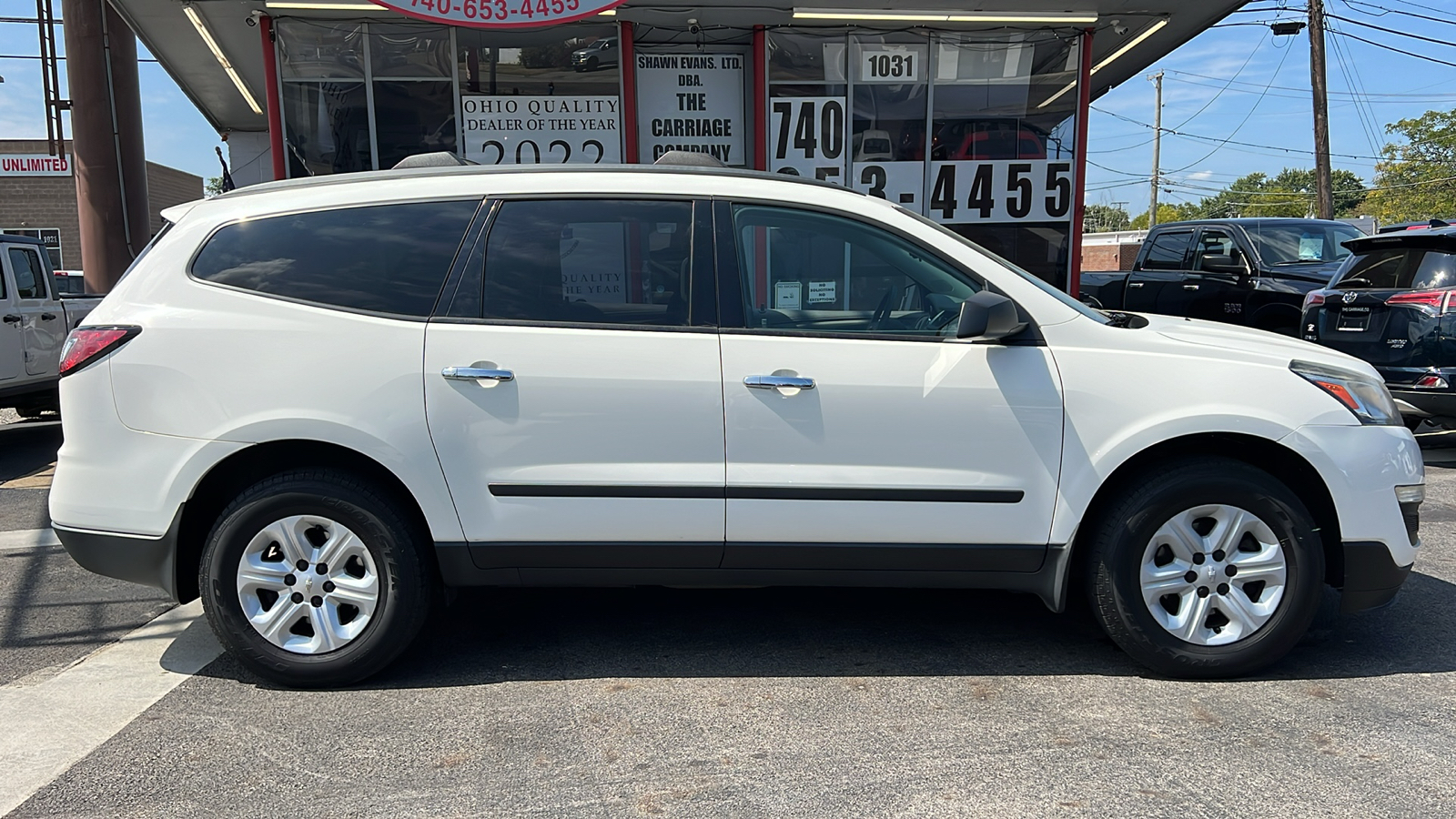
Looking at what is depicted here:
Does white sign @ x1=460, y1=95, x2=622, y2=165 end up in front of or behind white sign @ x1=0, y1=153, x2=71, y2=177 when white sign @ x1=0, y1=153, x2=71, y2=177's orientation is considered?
in front

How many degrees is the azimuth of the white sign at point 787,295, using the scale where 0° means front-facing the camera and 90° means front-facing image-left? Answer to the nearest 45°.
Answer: approximately 0°

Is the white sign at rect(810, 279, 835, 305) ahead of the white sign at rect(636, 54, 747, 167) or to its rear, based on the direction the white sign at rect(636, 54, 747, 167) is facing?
ahead

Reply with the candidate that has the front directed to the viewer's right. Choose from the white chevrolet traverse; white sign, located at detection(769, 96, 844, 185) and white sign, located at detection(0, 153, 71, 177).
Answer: the white chevrolet traverse

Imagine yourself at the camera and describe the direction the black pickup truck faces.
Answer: facing the viewer and to the right of the viewer

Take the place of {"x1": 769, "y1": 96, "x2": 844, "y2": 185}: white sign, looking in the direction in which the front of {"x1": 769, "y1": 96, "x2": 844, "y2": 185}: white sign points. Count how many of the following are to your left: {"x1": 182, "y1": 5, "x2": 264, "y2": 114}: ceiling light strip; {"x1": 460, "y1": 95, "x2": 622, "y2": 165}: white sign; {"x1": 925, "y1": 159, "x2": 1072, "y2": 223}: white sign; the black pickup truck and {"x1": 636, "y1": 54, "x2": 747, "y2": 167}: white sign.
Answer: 2

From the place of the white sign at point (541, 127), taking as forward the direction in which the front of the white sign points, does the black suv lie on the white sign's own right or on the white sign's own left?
on the white sign's own left

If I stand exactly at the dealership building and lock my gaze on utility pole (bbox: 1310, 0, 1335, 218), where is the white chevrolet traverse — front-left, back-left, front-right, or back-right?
back-right

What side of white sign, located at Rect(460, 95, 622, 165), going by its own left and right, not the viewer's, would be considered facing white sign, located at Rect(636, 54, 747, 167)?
left

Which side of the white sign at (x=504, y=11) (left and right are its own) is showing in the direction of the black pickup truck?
left

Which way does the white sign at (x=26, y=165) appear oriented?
toward the camera

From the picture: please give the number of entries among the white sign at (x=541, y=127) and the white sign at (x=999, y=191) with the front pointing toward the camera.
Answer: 2

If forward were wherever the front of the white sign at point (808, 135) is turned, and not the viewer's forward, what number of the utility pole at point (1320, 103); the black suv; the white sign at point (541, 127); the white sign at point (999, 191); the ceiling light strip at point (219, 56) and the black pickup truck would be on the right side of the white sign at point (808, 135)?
2

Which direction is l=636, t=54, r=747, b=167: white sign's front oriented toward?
toward the camera

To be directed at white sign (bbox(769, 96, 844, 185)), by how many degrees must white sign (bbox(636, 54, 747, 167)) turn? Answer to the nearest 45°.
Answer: approximately 90° to its left

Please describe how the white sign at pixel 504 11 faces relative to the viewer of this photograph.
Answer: facing the viewer

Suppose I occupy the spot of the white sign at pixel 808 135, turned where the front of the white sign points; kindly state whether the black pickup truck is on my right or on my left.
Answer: on my left

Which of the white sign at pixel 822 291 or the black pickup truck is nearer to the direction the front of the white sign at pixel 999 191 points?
the white sign
